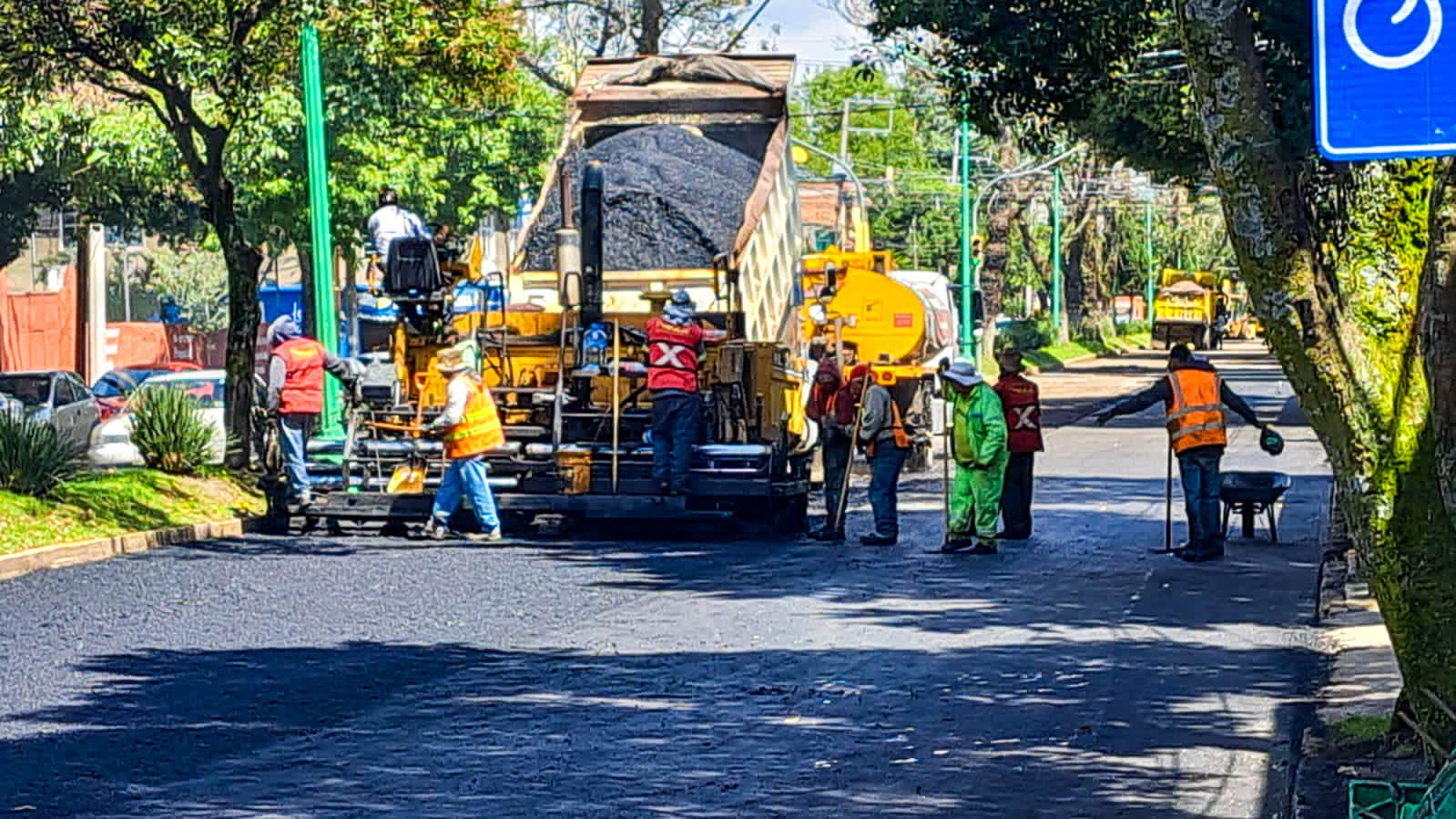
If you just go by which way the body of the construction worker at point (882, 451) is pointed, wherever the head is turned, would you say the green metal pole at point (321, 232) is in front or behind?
in front

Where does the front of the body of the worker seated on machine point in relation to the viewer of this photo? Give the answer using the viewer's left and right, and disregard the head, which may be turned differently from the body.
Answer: facing away from the viewer

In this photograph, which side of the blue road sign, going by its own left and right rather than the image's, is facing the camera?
front

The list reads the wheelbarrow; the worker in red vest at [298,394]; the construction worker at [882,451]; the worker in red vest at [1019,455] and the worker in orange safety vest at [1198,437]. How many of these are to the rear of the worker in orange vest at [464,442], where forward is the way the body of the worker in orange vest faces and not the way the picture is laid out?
4

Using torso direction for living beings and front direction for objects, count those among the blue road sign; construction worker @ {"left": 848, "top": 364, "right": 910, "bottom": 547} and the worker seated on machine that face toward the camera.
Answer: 1

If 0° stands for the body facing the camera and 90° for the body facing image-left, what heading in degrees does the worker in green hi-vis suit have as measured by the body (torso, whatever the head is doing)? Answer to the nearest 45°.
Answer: approximately 45°

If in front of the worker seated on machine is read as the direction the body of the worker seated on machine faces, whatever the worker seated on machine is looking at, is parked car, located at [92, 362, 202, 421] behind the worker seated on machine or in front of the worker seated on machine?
in front

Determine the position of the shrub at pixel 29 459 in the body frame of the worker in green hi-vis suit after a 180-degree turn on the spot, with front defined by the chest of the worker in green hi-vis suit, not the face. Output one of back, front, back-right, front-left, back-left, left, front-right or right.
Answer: back-left

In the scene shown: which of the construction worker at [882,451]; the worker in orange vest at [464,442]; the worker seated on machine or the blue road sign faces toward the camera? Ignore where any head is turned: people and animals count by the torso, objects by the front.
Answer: the blue road sign

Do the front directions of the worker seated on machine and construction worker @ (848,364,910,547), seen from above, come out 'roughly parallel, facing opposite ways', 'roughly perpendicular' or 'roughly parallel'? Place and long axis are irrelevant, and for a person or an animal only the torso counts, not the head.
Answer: roughly perpendicular

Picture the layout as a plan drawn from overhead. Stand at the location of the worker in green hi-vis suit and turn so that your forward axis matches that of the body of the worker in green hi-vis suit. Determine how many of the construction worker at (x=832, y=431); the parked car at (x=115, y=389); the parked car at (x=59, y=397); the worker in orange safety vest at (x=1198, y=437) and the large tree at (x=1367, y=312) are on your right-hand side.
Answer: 3

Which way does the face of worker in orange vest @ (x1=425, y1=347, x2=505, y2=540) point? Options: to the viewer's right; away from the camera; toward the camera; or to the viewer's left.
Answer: to the viewer's left

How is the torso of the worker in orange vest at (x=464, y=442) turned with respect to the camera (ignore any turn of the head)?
to the viewer's left

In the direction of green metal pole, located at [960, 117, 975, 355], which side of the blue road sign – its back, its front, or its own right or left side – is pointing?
back

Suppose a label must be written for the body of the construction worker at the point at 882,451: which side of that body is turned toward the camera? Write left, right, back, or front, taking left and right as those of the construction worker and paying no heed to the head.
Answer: left
